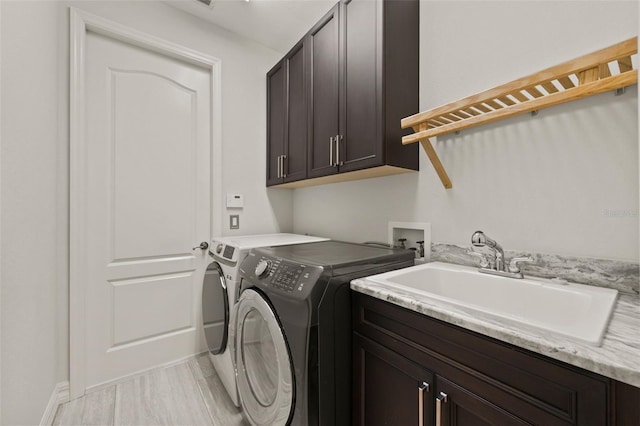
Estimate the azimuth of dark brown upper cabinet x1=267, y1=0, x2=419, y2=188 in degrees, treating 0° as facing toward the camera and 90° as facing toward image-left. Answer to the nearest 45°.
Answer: approximately 45°

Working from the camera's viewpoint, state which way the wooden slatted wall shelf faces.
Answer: facing the viewer and to the left of the viewer

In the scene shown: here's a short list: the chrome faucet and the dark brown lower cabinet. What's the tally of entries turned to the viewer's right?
0

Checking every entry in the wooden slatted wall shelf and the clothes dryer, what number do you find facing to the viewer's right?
0

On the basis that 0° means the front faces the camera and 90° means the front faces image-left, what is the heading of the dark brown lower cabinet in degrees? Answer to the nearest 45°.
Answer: approximately 45°

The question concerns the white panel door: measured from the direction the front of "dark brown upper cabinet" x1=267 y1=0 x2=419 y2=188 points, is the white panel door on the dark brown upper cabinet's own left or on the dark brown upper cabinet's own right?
on the dark brown upper cabinet's own right

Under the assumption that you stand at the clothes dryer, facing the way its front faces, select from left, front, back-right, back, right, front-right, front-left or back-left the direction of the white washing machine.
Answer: right

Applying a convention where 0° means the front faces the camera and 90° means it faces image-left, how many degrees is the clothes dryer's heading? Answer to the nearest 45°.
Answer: approximately 45°

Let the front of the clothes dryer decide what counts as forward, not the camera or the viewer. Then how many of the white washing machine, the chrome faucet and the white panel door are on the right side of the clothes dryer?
2
